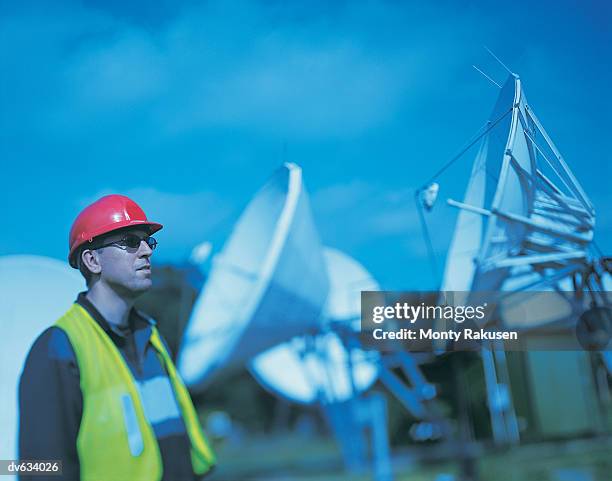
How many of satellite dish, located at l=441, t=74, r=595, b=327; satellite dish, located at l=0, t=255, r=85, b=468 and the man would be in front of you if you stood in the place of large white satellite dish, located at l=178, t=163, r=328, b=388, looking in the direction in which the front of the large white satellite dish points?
2

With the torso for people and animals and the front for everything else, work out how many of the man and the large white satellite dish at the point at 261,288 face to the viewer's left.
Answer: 1

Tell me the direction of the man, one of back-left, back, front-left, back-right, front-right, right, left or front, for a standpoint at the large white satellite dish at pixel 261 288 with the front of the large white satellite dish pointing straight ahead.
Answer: front

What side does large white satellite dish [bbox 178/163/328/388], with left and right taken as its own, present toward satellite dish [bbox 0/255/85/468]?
front

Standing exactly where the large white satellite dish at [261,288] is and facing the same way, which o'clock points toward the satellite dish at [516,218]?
The satellite dish is roughly at 6 o'clock from the large white satellite dish.

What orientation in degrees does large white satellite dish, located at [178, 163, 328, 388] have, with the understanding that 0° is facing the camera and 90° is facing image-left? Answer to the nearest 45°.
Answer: approximately 90°

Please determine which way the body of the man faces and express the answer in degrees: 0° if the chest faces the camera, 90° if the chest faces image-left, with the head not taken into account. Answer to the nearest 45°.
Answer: approximately 315°

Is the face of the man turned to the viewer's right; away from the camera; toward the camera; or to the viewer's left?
to the viewer's right
